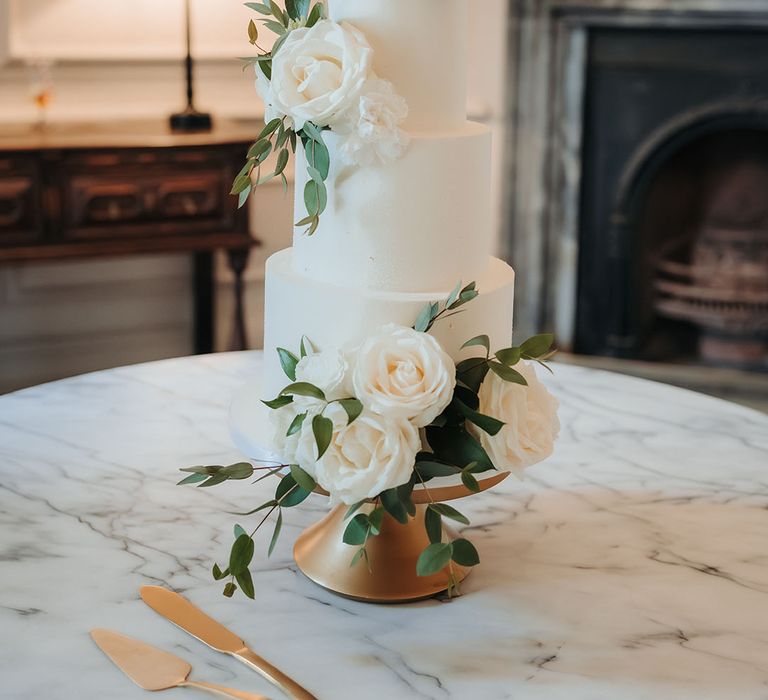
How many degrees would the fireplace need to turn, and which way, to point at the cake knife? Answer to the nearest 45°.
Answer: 0° — it already faces it

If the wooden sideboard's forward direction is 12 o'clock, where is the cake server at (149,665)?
The cake server is roughly at 12 o'clock from the wooden sideboard.

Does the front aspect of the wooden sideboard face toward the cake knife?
yes

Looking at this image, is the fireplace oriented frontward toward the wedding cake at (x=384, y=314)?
yes

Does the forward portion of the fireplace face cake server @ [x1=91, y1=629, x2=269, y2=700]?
yes

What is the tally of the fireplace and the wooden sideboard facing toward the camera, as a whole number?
2

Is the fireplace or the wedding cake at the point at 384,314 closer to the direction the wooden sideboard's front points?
the wedding cake

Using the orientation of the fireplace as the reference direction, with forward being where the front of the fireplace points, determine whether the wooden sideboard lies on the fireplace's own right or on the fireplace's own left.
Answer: on the fireplace's own right

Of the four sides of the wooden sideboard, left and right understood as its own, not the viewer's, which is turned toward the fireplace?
left
